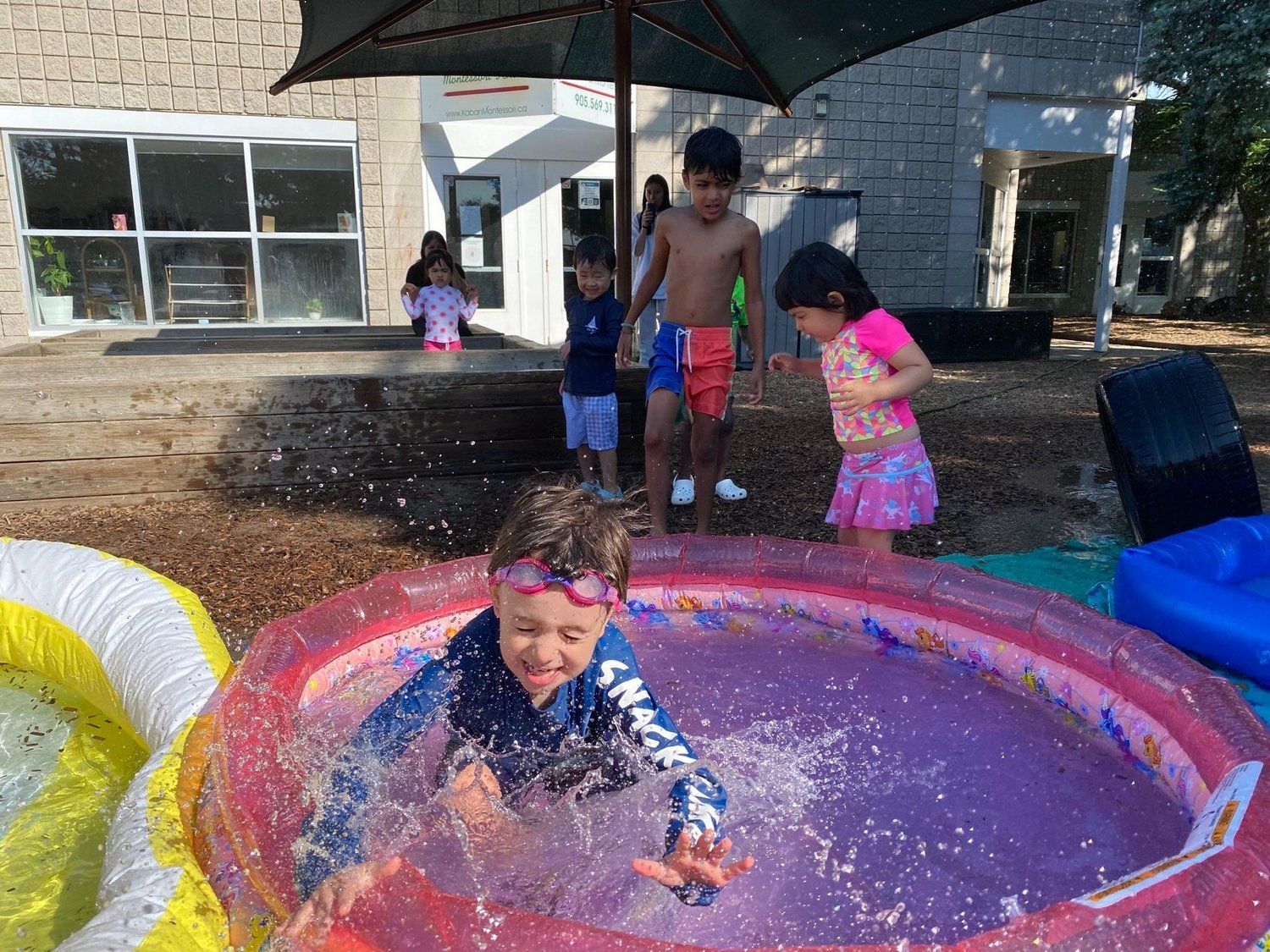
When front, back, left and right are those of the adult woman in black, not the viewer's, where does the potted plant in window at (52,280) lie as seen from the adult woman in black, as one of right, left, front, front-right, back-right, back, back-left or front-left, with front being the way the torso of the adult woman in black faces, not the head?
back-right

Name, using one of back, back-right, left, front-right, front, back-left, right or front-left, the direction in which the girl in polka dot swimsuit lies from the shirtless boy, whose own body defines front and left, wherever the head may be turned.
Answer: back-right

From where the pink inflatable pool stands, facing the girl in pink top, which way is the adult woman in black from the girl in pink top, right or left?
left

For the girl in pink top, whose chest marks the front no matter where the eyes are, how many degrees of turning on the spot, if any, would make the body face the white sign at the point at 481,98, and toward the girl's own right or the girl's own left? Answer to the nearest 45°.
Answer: approximately 90° to the girl's own right

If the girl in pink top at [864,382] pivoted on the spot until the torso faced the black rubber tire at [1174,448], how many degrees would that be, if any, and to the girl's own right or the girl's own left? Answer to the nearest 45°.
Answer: approximately 180°

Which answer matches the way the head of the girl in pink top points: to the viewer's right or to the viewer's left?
to the viewer's left
